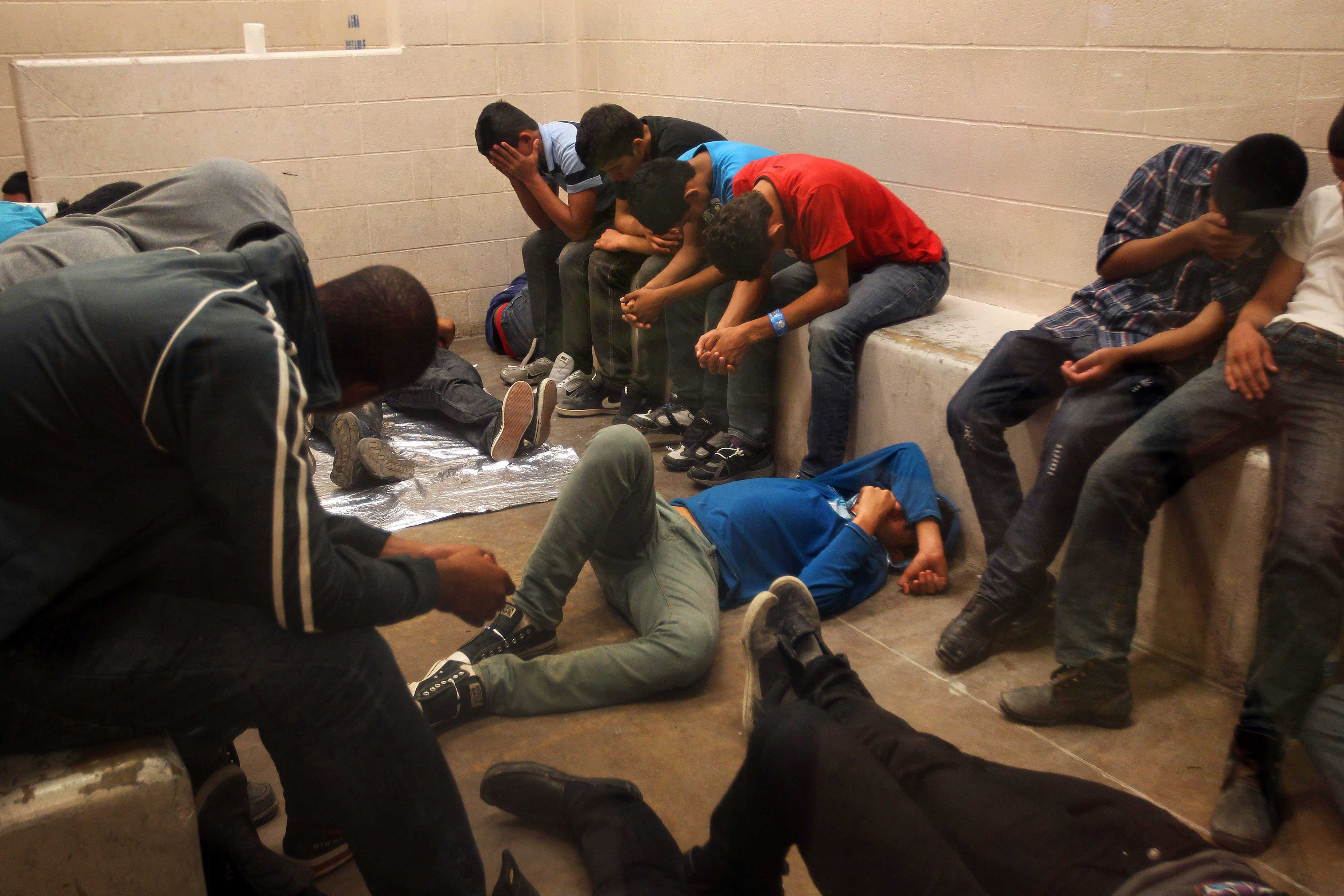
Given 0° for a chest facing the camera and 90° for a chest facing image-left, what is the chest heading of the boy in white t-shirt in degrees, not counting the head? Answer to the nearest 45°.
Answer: approximately 45°

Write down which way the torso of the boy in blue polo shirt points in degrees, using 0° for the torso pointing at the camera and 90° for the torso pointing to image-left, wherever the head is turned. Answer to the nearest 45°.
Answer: approximately 45°

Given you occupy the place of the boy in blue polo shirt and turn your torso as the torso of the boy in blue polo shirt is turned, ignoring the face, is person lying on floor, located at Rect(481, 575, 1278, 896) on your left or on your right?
on your left

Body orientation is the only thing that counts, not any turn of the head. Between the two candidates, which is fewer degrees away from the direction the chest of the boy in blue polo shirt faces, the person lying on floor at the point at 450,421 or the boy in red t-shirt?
the person lying on floor

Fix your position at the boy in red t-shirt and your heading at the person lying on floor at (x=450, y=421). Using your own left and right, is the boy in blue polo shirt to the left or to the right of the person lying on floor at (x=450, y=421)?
right
